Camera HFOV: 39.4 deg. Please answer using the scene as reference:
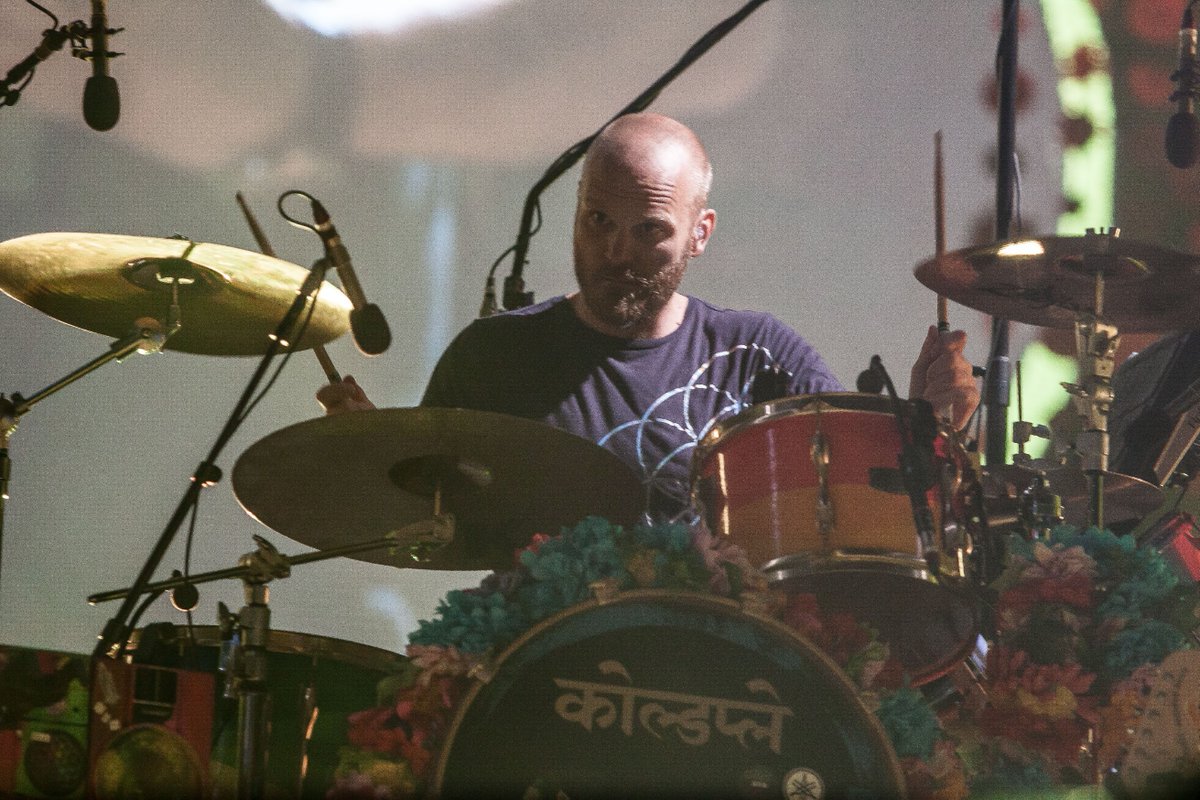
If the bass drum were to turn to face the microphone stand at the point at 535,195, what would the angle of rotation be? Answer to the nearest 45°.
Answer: approximately 180°

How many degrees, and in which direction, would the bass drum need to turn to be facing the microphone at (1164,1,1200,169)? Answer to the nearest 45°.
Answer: approximately 135° to its left

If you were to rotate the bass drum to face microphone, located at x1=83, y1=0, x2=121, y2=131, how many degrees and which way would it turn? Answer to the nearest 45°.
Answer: approximately 135° to its right

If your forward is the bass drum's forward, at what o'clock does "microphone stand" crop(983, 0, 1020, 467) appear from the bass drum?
The microphone stand is roughly at 7 o'clock from the bass drum.

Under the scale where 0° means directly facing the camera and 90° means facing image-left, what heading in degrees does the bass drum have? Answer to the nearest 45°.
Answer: approximately 0°

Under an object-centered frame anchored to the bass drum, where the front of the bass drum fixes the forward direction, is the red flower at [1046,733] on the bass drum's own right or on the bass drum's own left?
on the bass drum's own left

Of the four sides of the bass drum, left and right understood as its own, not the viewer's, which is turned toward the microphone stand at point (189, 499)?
right
